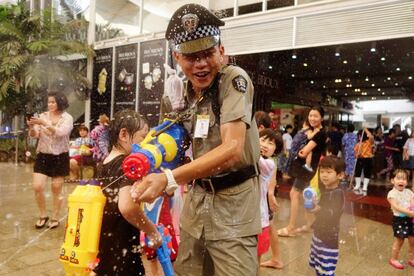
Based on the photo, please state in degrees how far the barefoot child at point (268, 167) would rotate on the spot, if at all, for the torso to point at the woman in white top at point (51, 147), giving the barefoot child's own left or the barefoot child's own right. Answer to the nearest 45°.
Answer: approximately 45° to the barefoot child's own right

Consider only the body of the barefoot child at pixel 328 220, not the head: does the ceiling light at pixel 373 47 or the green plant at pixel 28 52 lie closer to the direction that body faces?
the green plant

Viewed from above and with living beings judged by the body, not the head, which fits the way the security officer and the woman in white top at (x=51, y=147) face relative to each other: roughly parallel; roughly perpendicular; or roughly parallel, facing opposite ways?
roughly parallel

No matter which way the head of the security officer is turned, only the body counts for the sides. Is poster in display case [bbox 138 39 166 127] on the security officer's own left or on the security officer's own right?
on the security officer's own right

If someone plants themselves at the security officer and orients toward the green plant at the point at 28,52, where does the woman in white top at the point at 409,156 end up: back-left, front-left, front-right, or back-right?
front-right

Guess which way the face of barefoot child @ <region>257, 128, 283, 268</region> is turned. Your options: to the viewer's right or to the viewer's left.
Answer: to the viewer's left

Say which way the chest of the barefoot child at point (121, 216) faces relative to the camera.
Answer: to the viewer's right

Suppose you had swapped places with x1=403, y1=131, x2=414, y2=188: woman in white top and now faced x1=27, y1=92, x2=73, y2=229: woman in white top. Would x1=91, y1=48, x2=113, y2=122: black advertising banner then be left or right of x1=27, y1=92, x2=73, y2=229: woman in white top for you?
right

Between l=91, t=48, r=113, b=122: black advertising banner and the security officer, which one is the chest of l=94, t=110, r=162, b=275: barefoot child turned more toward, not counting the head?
the security officer

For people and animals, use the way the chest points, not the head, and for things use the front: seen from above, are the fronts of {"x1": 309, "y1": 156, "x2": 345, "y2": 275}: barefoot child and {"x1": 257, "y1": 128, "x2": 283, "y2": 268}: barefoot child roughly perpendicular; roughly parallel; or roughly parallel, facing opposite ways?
roughly parallel

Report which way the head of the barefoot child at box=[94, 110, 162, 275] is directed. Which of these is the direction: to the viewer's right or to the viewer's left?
to the viewer's right

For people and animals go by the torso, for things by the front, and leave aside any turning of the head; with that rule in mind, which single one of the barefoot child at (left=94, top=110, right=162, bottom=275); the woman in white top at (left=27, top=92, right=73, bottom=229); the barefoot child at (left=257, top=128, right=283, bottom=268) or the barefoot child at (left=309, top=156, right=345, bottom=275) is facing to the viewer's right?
the barefoot child at (left=94, top=110, right=162, bottom=275)

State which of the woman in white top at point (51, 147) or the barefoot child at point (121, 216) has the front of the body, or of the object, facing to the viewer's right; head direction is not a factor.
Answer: the barefoot child

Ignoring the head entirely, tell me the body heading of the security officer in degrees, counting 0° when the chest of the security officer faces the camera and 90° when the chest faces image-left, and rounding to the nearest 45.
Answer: approximately 45°

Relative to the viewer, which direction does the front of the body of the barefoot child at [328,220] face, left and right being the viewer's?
facing the viewer and to the left of the viewer

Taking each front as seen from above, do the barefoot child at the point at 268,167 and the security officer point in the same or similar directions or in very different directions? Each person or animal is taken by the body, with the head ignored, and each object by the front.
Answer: same or similar directions
